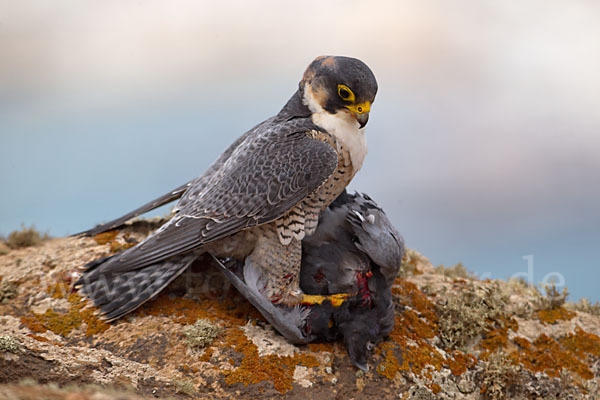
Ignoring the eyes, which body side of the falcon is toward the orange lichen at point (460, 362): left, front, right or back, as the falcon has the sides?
front

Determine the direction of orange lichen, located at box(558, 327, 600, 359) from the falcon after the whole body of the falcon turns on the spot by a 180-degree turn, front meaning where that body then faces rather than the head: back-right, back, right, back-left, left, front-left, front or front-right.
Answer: back

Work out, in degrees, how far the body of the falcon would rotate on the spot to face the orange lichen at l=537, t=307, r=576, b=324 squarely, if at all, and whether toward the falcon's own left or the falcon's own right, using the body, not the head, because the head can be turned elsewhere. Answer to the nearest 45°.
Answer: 0° — it already faces it

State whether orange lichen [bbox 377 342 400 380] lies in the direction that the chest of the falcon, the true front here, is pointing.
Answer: yes

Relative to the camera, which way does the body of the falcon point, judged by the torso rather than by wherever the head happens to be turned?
to the viewer's right
